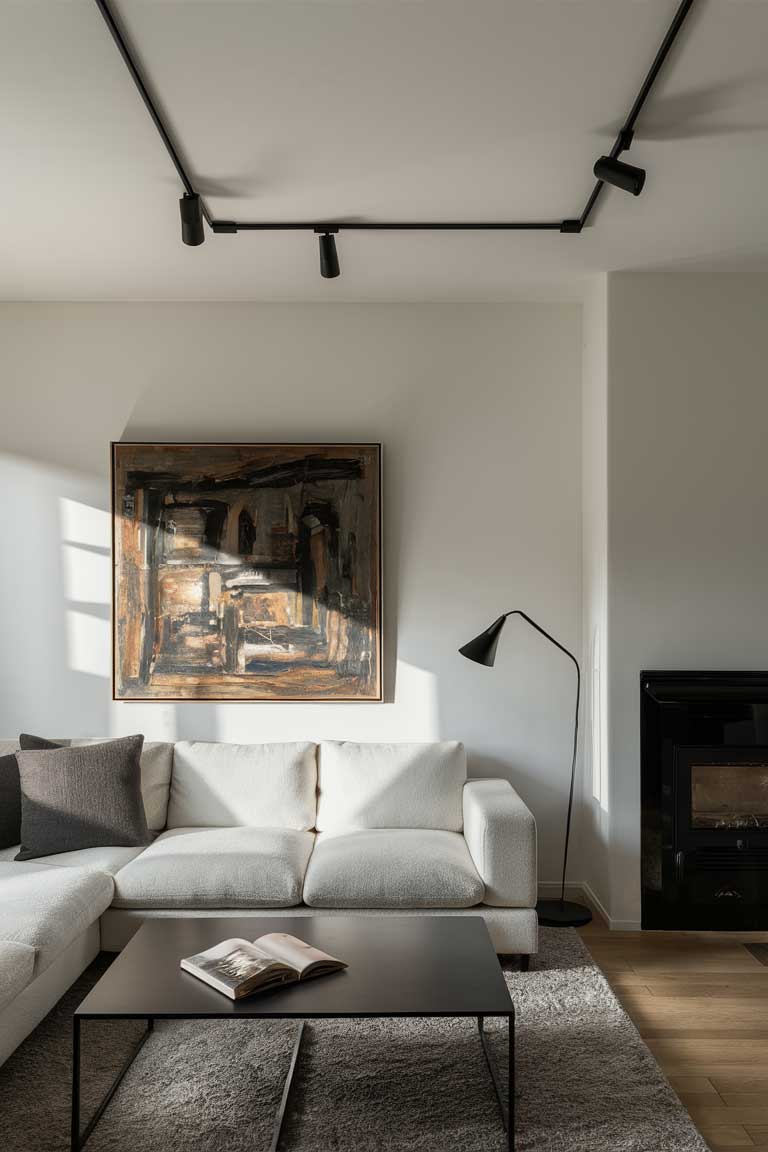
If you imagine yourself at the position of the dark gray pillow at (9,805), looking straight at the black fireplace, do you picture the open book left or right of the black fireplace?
right

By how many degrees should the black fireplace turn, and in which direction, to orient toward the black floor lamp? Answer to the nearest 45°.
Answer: approximately 90° to its right

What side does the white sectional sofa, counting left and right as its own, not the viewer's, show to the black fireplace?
left

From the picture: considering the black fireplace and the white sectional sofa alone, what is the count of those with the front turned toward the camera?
2

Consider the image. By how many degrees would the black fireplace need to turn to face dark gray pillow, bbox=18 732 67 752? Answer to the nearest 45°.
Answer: approximately 90° to its right

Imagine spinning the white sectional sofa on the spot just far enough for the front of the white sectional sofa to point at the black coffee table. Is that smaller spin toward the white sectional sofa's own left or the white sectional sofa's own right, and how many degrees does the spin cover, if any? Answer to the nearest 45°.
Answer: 0° — it already faces it

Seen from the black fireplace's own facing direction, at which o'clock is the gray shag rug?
The gray shag rug is roughly at 1 o'clock from the black fireplace.

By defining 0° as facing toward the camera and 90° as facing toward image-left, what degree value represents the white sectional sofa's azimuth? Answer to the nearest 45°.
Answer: approximately 0°
